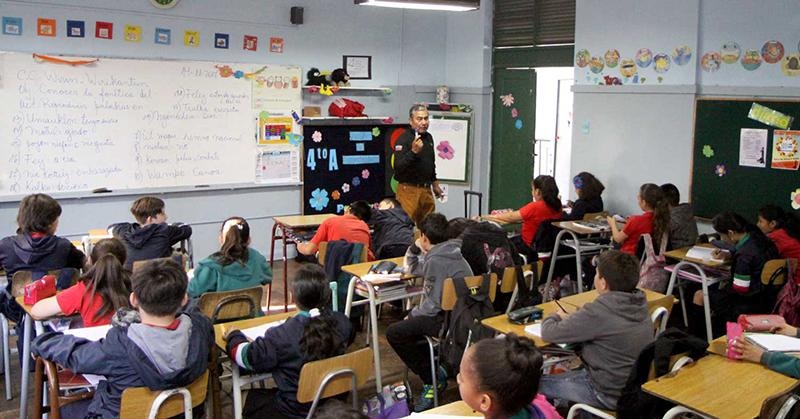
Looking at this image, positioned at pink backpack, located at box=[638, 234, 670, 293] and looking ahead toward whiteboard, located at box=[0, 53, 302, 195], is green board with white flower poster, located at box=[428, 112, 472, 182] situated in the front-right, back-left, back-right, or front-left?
front-right

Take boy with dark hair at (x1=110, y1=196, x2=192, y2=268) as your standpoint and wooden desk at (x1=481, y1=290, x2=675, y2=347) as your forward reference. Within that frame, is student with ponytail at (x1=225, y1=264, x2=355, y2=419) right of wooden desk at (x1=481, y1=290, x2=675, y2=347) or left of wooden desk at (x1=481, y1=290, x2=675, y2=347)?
right

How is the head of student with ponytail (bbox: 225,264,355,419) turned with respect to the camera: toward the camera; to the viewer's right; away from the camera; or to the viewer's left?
away from the camera

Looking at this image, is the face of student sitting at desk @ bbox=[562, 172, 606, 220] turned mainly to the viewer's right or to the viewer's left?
to the viewer's left

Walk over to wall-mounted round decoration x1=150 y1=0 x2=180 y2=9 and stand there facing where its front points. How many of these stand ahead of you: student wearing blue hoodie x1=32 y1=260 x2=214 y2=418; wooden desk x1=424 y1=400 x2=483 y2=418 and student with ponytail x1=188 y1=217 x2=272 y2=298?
3

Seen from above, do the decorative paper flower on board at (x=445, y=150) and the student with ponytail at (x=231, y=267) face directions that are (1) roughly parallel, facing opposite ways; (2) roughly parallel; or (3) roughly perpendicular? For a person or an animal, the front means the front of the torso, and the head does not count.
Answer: roughly parallel, facing opposite ways

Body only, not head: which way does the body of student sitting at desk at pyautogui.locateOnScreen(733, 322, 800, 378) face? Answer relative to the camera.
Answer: to the viewer's left

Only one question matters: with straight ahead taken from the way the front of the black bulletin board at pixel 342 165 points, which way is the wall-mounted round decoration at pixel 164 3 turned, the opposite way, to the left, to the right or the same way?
the same way

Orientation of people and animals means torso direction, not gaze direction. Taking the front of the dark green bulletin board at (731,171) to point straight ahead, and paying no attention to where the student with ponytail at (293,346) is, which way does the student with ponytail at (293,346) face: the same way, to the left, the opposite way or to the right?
to the right

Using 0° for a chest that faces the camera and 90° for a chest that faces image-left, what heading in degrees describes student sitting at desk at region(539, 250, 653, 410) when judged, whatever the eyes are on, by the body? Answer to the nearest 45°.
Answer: approximately 135°

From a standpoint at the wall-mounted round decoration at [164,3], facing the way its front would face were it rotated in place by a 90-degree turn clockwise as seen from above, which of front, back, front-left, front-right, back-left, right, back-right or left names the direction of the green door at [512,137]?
back

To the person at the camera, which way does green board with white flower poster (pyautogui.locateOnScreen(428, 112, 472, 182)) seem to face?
facing the viewer

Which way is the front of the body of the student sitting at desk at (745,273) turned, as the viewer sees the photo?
to the viewer's left

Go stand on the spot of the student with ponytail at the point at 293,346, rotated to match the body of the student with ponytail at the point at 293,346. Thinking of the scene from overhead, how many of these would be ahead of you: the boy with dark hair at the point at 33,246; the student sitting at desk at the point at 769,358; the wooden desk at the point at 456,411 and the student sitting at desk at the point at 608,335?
1

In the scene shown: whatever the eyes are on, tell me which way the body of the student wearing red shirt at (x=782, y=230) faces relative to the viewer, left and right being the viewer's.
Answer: facing to the left of the viewer
